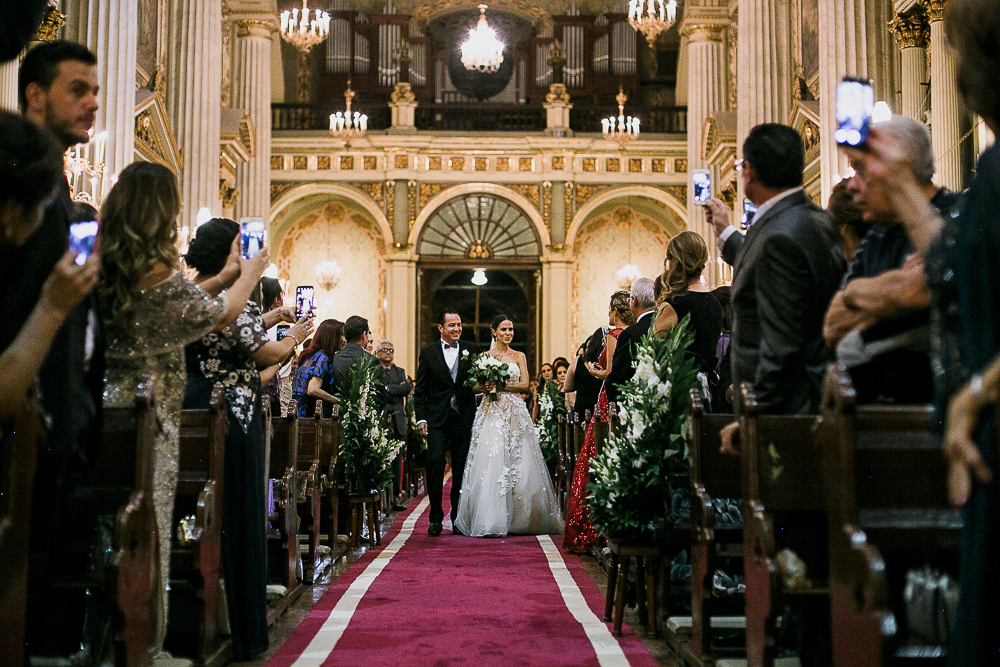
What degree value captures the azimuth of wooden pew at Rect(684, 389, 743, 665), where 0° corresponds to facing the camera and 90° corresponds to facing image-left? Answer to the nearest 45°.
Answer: approximately 0°

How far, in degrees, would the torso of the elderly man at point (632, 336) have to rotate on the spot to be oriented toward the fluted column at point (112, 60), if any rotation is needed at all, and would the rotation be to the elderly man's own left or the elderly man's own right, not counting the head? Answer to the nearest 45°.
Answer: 0° — they already face it

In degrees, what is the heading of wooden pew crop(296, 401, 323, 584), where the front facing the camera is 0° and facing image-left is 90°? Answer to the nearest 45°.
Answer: approximately 0°

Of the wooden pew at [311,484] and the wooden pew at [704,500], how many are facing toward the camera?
2

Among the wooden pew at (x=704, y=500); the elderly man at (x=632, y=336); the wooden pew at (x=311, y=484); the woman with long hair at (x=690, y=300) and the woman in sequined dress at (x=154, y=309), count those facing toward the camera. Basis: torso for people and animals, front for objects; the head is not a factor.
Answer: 2

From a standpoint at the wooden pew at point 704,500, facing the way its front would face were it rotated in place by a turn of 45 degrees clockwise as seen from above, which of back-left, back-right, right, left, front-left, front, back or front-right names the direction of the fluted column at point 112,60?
right

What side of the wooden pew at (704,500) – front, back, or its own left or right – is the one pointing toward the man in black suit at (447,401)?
back

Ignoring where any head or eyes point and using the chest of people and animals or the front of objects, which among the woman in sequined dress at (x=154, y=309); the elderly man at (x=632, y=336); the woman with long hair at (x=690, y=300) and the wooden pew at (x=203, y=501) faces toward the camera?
the wooden pew

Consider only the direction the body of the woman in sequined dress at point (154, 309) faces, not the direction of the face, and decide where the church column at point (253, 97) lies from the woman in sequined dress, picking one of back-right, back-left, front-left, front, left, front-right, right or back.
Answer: front-left

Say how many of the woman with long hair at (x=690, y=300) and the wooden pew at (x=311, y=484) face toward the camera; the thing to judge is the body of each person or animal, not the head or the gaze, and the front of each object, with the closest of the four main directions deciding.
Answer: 1

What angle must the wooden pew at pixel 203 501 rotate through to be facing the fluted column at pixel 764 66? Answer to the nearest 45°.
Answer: approximately 135° to its left

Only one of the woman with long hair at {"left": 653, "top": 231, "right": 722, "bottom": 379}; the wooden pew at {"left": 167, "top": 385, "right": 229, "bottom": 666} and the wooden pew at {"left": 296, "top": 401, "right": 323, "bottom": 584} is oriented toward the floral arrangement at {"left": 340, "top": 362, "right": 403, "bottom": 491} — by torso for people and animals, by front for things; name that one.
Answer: the woman with long hair

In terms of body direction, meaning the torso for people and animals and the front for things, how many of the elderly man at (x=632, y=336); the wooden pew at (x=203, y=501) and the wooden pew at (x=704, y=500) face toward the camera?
2

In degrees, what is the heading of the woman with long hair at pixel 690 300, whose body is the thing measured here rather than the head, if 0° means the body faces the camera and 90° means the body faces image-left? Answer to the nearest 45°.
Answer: approximately 135°

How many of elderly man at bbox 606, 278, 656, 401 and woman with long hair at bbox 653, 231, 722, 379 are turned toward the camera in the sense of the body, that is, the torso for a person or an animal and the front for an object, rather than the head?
0

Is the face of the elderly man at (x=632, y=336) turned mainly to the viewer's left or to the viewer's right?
to the viewer's left

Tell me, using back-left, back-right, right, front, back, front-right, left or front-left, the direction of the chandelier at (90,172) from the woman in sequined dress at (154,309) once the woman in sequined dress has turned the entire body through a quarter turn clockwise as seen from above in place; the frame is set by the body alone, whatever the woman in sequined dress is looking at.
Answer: back-left
